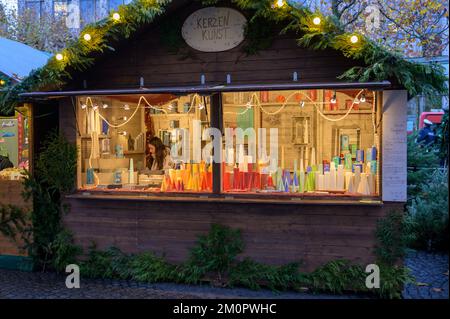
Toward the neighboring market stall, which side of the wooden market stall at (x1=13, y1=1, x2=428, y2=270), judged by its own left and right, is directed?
right

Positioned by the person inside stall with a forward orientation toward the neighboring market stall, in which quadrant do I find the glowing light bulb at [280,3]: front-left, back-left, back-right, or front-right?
back-left

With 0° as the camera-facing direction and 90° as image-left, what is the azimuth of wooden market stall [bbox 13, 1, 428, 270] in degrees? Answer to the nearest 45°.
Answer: approximately 0°
